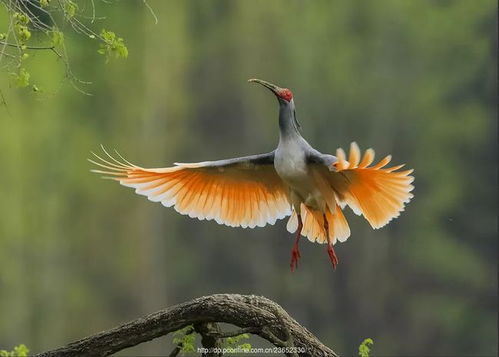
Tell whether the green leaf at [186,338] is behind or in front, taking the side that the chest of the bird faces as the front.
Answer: in front

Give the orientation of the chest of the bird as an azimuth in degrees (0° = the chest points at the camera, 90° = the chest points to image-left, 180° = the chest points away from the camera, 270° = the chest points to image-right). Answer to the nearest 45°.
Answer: approximately 45°
